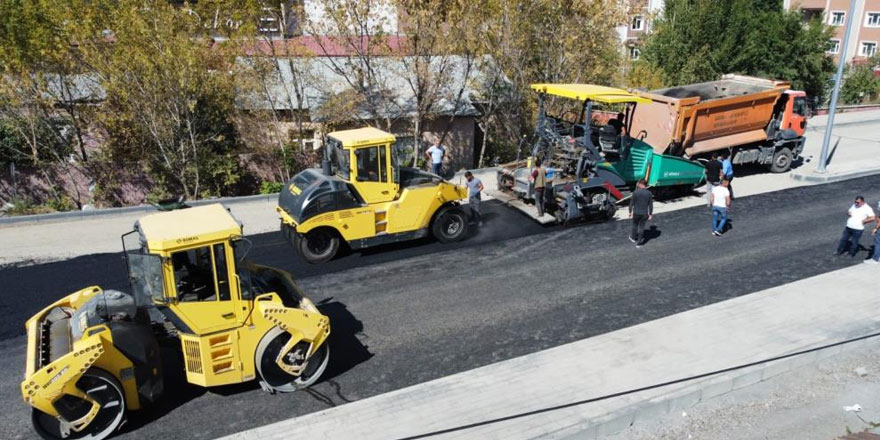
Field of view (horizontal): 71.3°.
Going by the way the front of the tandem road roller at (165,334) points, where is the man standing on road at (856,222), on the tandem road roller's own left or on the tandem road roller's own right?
on the tandem road roller's own left

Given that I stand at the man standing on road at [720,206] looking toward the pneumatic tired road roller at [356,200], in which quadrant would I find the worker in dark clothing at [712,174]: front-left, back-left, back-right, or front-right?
back-right

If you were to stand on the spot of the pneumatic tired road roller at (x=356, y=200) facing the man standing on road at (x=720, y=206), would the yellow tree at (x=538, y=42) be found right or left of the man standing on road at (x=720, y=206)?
left
